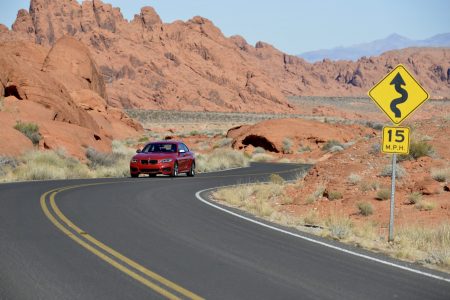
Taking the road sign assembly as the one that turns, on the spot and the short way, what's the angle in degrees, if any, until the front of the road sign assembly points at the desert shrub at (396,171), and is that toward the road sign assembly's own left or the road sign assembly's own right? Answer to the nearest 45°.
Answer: approximately 180°

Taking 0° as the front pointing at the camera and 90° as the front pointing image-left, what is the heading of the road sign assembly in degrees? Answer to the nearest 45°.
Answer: approximately 0°

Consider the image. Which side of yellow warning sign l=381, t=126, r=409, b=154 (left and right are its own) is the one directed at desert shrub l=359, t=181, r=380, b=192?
back

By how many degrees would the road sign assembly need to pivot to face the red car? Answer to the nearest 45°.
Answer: approximately 135° to its right

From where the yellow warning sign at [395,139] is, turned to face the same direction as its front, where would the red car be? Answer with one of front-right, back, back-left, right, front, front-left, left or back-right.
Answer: back-right

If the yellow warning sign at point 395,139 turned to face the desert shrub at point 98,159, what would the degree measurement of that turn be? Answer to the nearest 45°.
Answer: approximately 135° to its right

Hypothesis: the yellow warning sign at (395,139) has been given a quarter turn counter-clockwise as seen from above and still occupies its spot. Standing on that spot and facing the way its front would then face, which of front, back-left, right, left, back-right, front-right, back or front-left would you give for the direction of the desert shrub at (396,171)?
left

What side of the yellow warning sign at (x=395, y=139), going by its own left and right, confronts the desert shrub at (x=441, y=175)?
back

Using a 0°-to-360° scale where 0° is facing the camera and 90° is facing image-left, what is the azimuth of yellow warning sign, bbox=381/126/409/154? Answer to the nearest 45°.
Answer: approximately 0°

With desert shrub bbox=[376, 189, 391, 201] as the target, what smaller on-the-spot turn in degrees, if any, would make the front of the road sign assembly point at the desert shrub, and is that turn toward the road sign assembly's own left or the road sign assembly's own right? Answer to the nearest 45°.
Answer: approximately 180°

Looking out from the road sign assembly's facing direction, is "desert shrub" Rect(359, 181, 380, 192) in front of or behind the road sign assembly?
behind

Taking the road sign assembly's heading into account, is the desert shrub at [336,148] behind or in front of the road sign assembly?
behind
